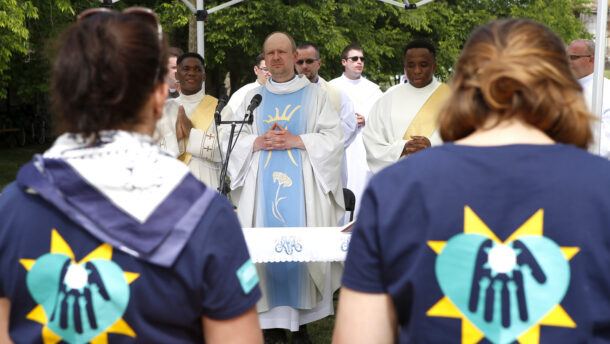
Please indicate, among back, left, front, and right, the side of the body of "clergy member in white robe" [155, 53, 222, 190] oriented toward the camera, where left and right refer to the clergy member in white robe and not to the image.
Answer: front

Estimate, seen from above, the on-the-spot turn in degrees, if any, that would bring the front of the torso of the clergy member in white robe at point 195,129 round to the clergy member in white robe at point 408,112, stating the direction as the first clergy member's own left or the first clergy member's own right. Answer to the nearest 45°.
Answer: approximately 90° to the first clergy member's own left

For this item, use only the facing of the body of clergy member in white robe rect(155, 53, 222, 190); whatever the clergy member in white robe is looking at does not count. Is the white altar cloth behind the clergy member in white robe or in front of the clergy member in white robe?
in front

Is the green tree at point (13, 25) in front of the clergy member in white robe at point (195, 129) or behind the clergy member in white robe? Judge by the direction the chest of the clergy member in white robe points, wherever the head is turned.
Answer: behind

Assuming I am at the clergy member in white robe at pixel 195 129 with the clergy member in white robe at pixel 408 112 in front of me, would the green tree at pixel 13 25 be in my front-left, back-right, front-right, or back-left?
back-left

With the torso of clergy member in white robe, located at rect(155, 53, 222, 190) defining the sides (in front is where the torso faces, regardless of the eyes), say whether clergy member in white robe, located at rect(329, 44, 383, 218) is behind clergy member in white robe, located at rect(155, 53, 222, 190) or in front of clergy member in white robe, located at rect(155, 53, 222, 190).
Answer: behind

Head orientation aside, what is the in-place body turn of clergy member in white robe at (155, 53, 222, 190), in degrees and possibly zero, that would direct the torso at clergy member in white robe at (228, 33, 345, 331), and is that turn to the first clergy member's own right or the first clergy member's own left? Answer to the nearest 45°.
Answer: approximately 45° to the first clergy member's own left
